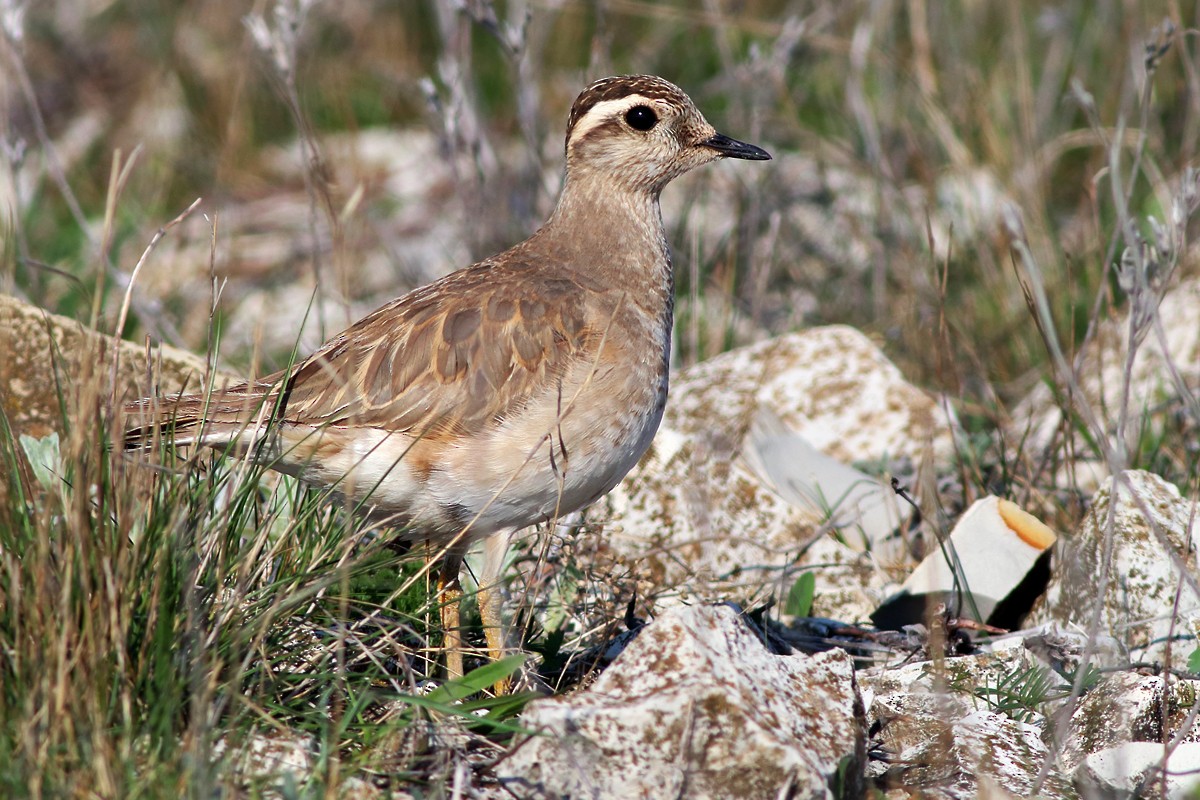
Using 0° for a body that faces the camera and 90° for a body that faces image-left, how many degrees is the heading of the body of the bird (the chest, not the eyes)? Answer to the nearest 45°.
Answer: approximately 270°

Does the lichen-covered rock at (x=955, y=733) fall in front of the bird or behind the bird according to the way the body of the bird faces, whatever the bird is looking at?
in front

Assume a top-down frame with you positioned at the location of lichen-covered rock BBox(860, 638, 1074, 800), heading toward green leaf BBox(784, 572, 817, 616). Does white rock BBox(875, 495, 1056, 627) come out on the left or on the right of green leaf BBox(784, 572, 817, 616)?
right

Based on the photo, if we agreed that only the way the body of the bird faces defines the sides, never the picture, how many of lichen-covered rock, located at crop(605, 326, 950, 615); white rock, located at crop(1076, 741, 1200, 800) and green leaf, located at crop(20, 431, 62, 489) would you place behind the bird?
1

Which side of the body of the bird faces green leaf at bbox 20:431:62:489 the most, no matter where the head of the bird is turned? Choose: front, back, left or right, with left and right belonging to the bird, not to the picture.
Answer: back

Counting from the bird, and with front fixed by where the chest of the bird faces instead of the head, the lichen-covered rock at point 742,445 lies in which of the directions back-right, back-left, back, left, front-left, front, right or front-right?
front-left

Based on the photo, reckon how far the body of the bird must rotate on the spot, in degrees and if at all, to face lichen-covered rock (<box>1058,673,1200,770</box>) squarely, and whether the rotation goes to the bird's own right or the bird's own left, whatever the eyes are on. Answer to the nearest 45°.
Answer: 0° — it already faces it

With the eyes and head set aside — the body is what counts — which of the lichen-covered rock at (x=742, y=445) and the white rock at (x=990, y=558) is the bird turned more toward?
the white rock

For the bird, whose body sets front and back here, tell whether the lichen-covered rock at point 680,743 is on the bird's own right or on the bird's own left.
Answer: on the bird's own right

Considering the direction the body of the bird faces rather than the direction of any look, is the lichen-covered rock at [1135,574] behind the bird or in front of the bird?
in front
